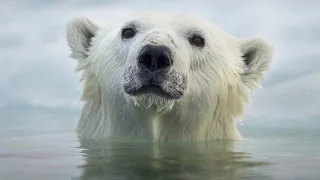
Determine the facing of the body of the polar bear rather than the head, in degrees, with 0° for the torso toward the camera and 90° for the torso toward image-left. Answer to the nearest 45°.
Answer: approximately 0°
